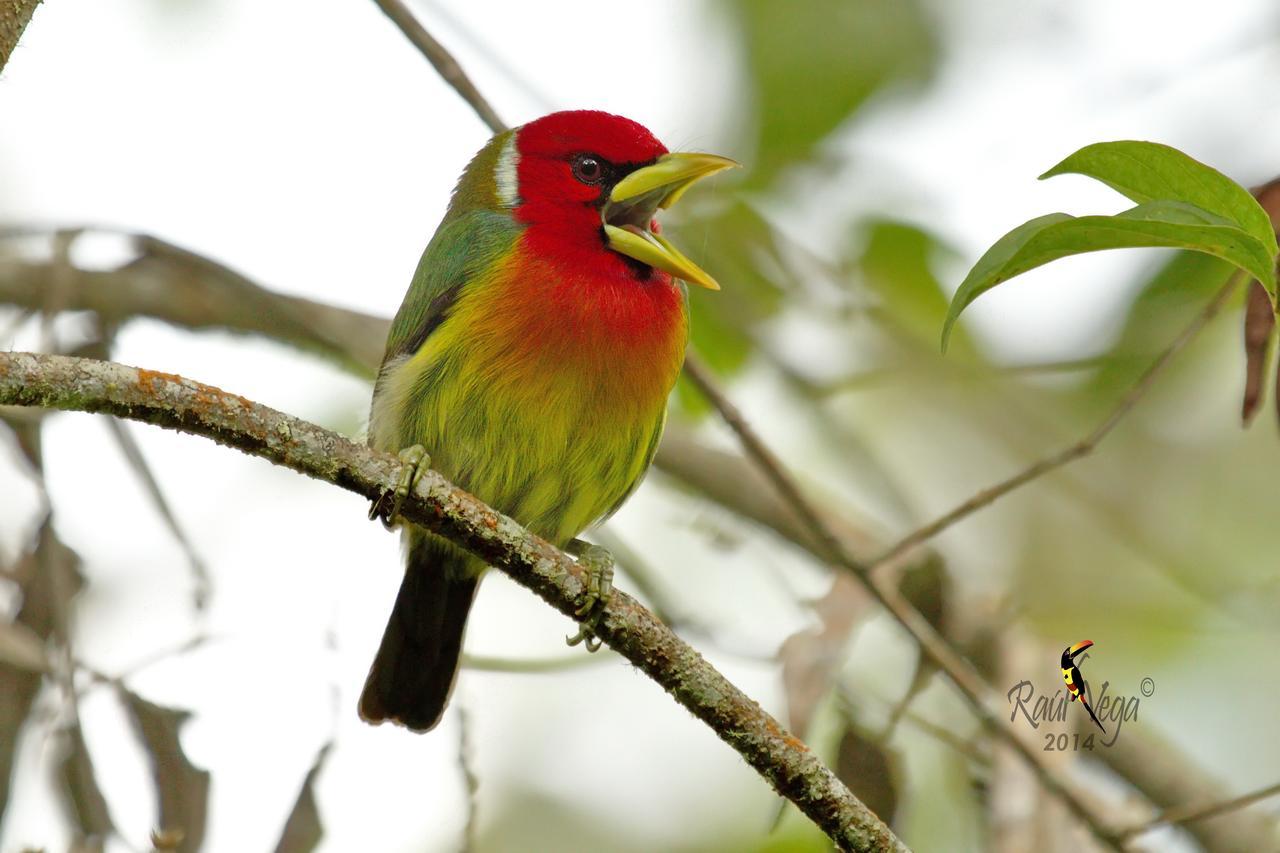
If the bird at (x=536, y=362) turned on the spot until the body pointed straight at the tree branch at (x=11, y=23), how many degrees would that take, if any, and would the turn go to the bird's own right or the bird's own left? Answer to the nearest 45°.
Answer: approximately 90° to the bird's own right

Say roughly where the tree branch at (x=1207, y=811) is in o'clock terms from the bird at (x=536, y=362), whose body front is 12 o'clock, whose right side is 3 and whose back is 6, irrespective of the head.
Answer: The tree branch is roughly at 9 o'clock from the bird.

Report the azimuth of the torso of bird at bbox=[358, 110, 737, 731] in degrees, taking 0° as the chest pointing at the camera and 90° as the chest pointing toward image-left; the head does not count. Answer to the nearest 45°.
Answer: approximately 315°

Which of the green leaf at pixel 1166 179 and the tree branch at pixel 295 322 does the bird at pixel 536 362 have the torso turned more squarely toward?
the green leaf
